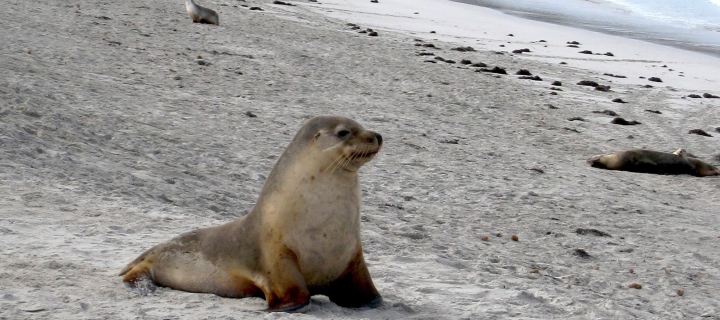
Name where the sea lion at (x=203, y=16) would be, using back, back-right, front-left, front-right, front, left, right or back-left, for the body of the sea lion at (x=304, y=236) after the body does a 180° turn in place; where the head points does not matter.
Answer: front-right

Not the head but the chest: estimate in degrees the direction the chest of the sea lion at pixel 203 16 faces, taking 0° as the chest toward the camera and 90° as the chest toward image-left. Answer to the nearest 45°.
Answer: approximately 90°

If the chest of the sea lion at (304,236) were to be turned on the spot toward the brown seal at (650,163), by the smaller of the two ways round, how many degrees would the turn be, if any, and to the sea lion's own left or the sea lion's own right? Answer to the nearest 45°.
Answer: approximately 90° to the sea lion's own left

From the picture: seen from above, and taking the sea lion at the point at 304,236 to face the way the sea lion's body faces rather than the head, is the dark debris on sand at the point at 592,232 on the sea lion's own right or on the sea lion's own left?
on the sea lion's own left

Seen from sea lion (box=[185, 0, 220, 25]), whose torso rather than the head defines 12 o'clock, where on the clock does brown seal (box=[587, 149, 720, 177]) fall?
The brown seal is roughly at 8 o'clock from the sea lion.

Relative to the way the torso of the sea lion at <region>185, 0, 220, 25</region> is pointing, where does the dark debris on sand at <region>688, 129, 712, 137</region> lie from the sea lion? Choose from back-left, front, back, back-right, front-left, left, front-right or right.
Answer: back-left

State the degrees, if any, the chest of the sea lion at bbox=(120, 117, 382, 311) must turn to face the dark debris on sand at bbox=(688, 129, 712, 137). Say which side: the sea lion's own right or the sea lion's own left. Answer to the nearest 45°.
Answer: approximately 90° to the sea lion's own left
